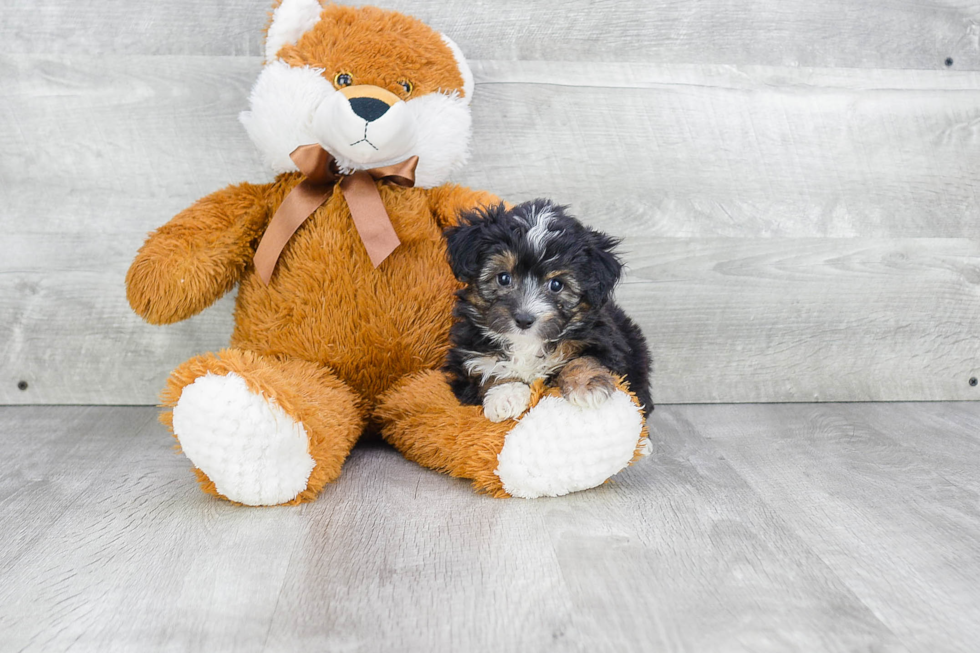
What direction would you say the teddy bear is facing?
toward the camera
